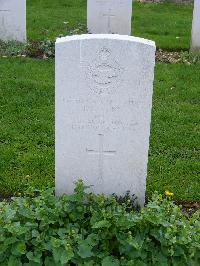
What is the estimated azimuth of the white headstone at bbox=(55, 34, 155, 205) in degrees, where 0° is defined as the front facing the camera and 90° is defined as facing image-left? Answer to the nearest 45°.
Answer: approximately 0°

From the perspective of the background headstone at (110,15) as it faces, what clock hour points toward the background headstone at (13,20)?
the background headstone at (13,20) is roughly at 2 o'clock from the background headstone at (110,15).

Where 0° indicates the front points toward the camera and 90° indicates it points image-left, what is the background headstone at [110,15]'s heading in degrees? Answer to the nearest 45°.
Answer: approximately 0°

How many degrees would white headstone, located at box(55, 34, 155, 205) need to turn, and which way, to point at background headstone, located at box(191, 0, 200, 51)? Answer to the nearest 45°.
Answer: approximately 180°

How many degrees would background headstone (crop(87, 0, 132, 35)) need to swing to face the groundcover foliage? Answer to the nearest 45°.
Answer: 0° — it already faces it

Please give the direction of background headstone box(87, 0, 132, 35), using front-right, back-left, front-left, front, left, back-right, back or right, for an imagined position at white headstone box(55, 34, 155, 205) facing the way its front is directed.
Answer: back

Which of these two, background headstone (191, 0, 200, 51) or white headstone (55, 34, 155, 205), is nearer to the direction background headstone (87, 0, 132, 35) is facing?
the white headstone

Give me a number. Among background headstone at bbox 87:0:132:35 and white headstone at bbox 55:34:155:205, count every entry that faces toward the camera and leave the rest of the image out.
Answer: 2
